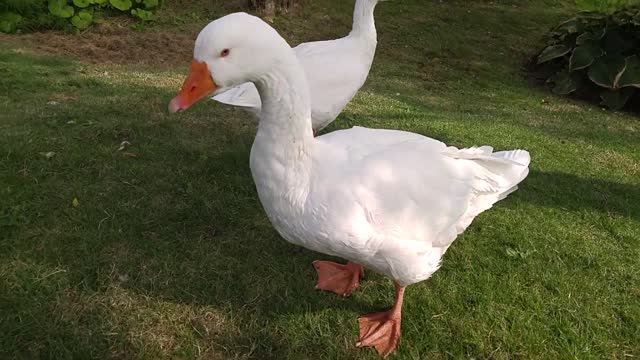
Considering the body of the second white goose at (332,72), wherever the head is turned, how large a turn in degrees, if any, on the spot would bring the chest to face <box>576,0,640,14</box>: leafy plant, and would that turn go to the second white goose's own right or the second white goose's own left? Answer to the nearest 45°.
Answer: approximately 45° to the second white goose's own left

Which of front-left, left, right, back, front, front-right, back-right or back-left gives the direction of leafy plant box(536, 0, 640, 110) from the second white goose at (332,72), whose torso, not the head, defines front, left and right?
front-left

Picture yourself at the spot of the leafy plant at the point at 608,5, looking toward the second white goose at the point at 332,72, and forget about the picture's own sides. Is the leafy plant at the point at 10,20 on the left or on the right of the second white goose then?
right

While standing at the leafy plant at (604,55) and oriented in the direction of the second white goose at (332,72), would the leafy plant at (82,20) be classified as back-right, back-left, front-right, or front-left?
front-right

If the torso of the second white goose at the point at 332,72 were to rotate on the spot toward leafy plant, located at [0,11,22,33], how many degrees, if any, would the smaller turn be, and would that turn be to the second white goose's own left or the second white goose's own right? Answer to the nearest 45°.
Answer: approximately 135° to the second white goose's own left

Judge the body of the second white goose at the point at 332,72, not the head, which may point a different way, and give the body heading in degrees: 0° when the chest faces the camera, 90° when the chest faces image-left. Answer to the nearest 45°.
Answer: approximately 270°

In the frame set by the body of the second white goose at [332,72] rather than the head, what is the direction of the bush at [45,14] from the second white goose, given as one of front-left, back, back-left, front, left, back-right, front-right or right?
back-left

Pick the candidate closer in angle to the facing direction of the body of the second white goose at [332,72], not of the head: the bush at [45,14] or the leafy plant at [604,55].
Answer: the leafy plant

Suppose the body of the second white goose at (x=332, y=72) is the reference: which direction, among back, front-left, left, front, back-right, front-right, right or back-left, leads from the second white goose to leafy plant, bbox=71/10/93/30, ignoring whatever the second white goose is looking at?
back-left
